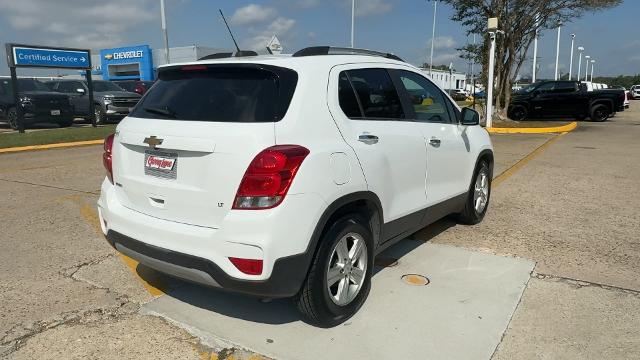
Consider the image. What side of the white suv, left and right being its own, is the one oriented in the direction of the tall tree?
front

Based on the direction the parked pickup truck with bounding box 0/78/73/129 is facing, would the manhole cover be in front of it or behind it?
in front

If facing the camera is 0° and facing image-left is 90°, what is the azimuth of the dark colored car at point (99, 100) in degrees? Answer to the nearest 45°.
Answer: approximately 315°

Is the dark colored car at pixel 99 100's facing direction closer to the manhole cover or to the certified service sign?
the manhole cover

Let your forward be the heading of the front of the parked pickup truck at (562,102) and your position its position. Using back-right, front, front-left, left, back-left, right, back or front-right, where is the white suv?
left

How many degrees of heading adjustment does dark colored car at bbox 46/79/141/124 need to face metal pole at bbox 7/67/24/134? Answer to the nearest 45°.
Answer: approximately 90° to its right

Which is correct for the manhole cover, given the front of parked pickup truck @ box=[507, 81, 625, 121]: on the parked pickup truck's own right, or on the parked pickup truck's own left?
on the parked pickup truck's own left

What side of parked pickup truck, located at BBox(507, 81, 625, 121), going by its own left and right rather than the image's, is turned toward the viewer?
left

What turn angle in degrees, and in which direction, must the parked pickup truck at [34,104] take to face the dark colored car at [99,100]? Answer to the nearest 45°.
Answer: approximately 90° to its left

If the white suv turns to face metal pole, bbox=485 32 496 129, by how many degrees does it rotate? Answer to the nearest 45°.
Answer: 0° — it already faces it

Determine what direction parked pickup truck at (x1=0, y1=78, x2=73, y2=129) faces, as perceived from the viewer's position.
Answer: facing the viewer and to the right of the viewer

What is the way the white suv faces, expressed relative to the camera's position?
facing away from the viewer and to the right of the viewer
